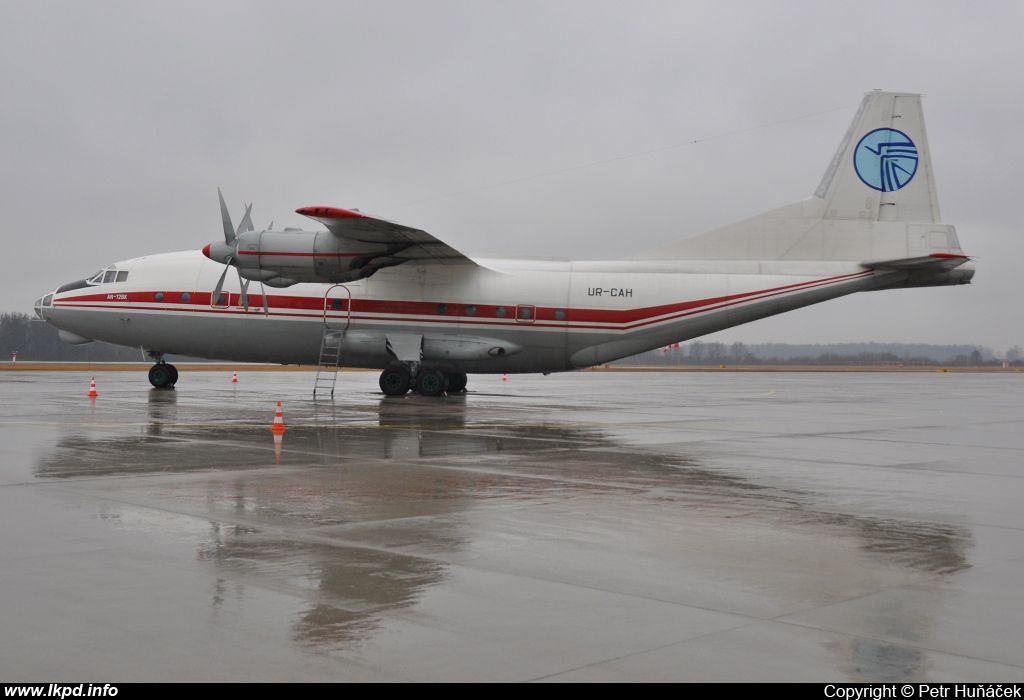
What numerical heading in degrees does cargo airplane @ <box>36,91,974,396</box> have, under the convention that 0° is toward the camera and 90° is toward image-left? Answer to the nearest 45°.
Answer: approximately 90°
